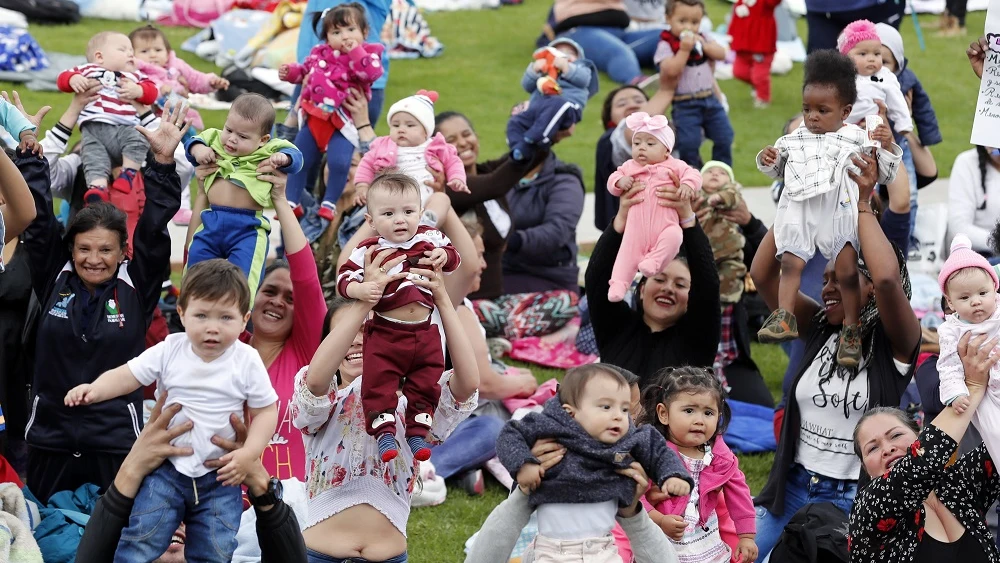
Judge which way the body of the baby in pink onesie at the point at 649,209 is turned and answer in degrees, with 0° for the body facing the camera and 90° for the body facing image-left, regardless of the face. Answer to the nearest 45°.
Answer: approximately 0°

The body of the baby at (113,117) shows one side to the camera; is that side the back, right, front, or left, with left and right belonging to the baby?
front

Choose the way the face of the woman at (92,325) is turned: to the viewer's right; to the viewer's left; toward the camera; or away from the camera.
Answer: toward the camera

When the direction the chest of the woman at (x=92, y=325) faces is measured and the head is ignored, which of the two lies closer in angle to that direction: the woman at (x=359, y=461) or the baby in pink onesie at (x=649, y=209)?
the woman

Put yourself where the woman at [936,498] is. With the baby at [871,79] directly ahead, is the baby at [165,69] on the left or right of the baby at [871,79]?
left

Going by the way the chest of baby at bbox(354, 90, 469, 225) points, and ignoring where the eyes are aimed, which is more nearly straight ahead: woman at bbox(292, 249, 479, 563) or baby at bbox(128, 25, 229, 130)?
the woman

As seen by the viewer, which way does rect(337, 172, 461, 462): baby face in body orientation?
toward the camera

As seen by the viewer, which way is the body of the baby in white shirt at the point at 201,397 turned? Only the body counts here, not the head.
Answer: toward the camera

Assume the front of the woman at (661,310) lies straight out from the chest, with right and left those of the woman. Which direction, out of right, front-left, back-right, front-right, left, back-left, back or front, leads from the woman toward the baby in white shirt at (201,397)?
front-right

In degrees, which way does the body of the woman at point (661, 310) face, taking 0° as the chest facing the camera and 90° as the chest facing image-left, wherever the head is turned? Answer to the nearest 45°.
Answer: approximately 0°

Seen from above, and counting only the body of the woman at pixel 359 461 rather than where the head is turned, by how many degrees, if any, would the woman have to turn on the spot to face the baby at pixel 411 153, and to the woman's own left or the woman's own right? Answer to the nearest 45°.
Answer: approximately 180°

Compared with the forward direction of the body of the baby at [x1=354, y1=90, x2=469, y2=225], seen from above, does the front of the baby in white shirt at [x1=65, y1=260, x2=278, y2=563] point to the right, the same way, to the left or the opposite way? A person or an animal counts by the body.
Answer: the same way

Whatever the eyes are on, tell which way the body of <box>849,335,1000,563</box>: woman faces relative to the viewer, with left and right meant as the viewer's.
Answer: facing the viewer
